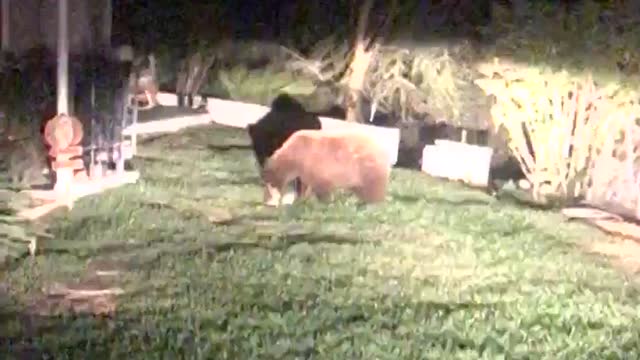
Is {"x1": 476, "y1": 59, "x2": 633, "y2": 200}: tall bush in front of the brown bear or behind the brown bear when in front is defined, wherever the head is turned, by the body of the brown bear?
behind

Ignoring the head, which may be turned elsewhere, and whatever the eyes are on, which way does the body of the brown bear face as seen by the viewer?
to the viewer's left

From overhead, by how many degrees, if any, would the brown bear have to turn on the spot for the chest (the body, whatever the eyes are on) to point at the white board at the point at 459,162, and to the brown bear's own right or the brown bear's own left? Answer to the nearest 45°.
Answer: approximately 135° to the brown bear's own right

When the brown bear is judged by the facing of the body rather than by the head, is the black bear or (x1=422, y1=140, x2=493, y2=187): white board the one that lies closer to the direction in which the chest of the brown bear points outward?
the black bear

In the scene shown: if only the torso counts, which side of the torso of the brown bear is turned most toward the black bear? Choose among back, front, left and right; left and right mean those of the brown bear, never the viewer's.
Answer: right

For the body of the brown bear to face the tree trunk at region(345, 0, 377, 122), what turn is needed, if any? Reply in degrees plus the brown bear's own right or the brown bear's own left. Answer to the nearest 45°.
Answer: approximately 90° to the brown bear's own right
